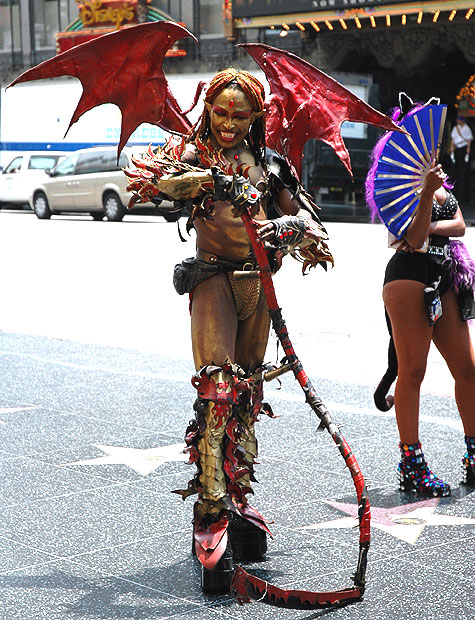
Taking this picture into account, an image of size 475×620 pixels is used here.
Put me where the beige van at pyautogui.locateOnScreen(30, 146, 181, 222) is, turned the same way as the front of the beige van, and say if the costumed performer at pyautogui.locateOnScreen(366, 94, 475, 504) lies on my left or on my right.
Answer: on my left

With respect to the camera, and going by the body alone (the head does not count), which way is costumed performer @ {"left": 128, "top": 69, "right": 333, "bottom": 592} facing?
toward the camera

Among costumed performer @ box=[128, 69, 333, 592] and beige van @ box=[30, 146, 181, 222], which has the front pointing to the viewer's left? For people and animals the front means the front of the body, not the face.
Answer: the beige van

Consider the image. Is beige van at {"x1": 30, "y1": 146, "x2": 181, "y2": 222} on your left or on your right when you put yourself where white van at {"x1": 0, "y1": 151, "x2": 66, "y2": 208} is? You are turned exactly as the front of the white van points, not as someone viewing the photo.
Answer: on your left

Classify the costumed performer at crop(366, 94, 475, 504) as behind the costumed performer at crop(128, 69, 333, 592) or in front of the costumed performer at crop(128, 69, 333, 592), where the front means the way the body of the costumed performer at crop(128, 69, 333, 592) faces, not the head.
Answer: behind

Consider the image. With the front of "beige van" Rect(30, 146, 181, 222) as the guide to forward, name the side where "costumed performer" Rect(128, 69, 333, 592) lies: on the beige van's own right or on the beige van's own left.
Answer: on the beige van's own left

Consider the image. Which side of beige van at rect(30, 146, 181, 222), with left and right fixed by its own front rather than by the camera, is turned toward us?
left

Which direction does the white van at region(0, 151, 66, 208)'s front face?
to the viewer's left

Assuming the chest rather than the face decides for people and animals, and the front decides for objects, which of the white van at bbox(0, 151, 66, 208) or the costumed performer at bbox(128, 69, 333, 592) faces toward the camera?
the costumed performer

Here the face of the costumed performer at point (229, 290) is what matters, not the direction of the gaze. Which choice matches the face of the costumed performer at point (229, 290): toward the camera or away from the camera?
toward the camera
